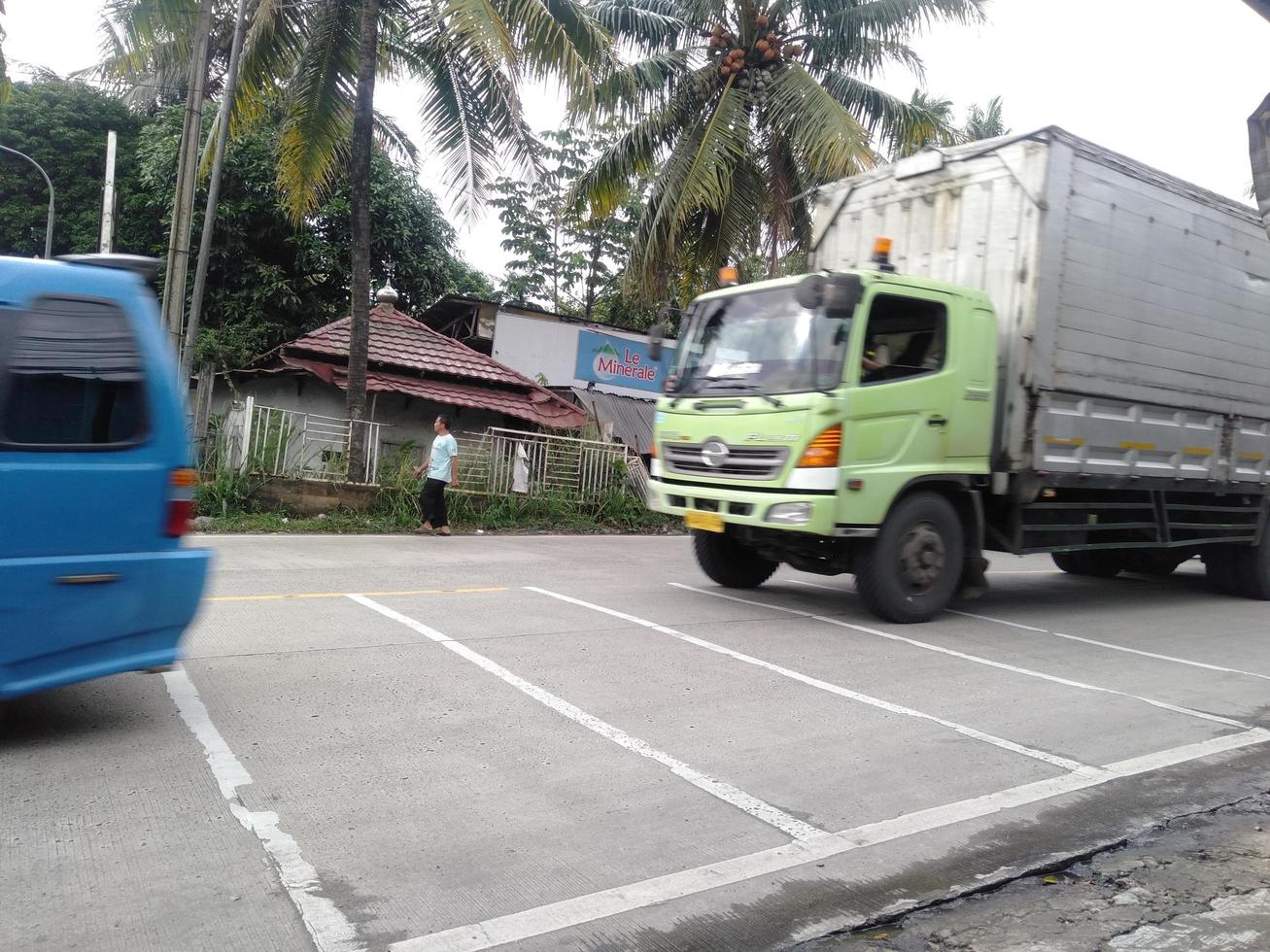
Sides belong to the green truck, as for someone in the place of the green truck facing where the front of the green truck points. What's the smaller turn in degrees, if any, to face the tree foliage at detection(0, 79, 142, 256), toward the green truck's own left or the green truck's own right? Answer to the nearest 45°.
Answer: approximately 90° to the green truck's own right

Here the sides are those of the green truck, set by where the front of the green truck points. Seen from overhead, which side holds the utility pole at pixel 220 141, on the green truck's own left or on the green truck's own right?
on the green truck's own right

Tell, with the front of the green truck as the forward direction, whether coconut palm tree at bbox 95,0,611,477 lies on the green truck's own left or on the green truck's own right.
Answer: on the green truck's own right

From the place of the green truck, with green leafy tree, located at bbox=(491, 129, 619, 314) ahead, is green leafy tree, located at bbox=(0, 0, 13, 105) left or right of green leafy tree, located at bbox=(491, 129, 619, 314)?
left

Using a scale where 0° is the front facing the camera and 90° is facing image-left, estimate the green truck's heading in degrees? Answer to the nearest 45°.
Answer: approximately 45°

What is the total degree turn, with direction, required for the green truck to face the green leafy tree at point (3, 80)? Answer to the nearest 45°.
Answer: approximately 45° to its right

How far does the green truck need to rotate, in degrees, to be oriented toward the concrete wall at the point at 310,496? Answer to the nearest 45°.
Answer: approximately 90° to its right

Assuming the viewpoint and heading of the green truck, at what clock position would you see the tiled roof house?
The tiled roof house is roughly at 3 o'clock from the green truck.

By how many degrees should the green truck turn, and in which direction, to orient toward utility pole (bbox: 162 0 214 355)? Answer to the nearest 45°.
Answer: approximately 45° to its right

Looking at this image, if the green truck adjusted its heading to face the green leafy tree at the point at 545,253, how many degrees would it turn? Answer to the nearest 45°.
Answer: approximately 90° to its right

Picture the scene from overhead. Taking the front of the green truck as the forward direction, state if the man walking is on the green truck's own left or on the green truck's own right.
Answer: on the green truck's own right
